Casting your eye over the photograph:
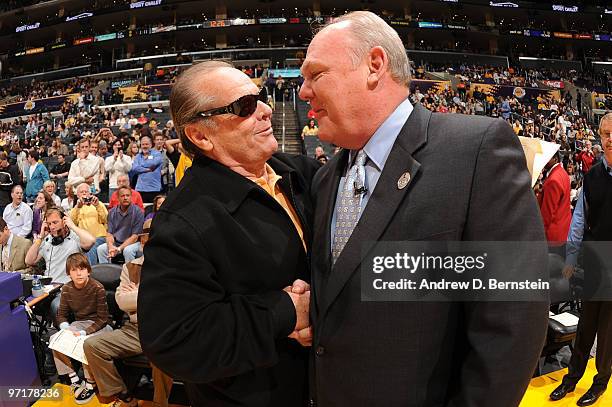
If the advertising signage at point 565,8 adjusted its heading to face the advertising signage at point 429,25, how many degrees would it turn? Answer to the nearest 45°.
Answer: approximately 45° to its right

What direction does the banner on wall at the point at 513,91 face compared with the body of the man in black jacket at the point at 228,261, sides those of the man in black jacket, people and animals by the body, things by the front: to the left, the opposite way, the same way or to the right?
to the right

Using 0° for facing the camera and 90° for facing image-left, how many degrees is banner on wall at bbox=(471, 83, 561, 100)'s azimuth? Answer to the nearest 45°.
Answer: approximately 0°

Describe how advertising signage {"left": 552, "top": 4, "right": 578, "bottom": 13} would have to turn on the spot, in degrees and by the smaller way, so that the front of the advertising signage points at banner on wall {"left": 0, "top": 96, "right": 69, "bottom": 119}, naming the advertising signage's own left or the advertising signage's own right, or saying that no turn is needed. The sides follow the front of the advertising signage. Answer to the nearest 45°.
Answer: approximately 45° to the advertising signage's own right

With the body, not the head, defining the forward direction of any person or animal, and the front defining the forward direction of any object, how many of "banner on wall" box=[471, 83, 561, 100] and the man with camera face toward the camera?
2

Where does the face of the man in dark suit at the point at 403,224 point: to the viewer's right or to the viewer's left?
to the viewer's left

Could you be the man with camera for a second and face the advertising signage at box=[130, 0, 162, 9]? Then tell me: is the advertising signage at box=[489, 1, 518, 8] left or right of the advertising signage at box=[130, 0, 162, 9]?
right

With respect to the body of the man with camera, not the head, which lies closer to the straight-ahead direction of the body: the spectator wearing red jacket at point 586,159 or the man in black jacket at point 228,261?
the man in black jacket
